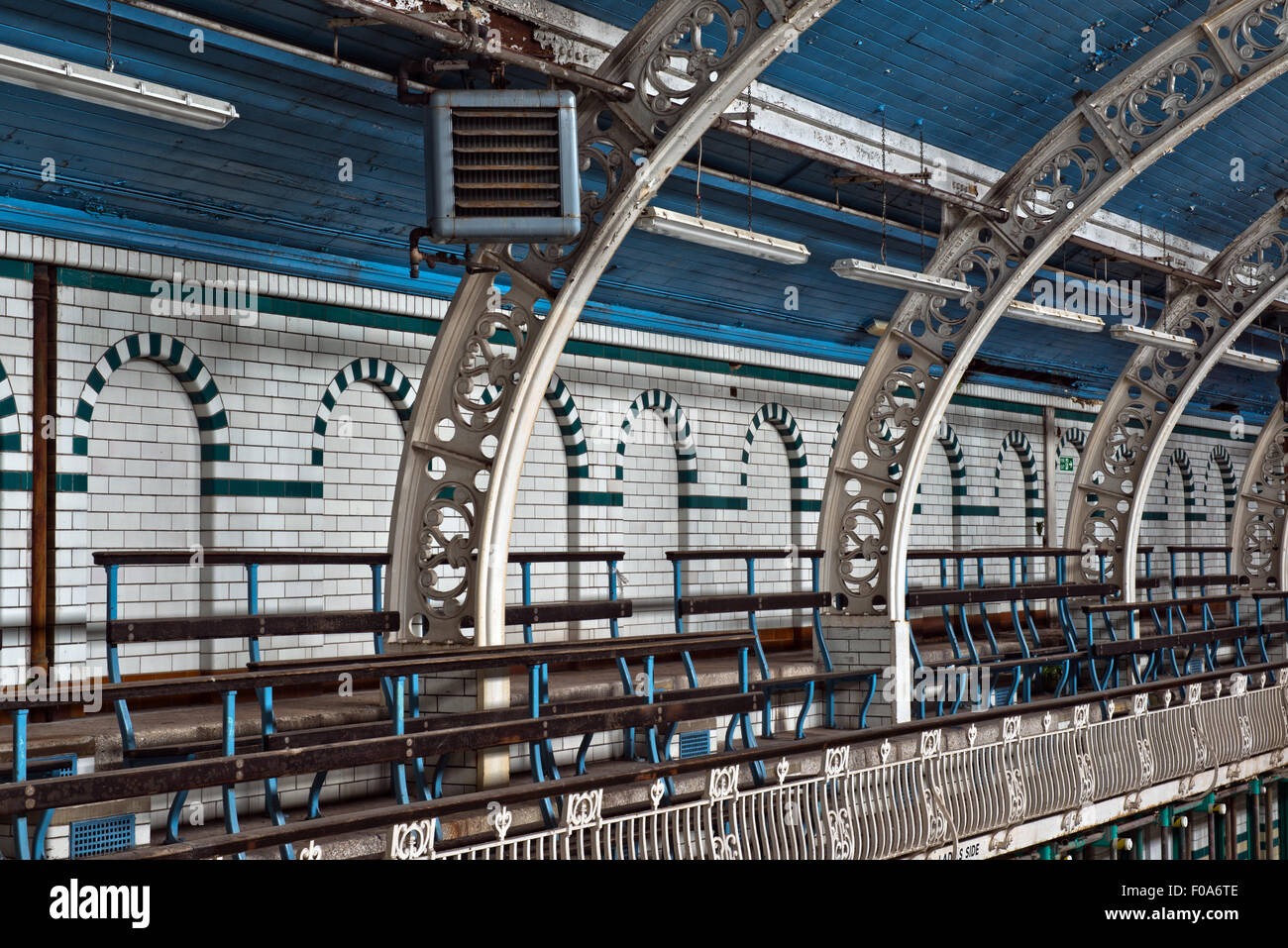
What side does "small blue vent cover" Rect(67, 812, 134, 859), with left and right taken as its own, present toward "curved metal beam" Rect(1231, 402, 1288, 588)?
left

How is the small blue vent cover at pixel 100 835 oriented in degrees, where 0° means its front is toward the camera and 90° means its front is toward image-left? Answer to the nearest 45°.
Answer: approximately 315°

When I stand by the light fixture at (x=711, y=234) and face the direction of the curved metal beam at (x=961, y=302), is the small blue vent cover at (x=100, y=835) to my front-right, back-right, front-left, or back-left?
back-left

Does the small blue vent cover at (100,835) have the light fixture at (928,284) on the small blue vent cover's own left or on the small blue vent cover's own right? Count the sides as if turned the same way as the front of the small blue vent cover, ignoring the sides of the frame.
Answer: on the small blue vent cover's own left

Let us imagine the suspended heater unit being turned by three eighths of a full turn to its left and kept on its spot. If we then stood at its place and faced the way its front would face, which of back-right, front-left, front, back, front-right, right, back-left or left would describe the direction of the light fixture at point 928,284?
front

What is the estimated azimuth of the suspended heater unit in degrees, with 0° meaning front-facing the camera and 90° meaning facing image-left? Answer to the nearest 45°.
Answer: approximately 0°

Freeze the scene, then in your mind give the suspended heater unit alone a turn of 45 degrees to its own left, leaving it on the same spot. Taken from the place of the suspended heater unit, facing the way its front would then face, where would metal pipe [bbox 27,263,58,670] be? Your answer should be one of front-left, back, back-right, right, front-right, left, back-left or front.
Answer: back

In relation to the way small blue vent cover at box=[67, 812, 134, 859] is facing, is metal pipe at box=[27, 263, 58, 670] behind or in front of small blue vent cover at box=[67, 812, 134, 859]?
behind

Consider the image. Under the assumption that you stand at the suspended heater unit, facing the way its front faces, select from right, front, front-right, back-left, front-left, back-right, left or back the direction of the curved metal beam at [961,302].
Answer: back-left
